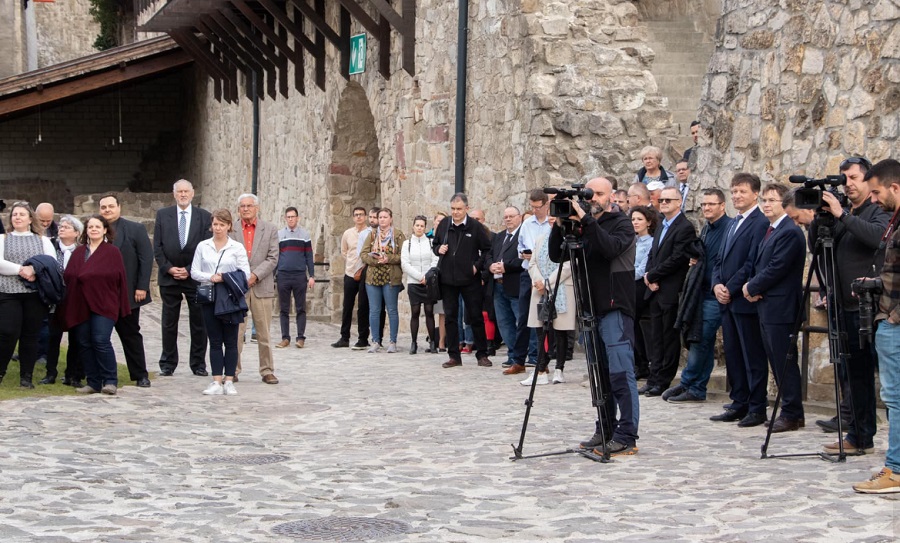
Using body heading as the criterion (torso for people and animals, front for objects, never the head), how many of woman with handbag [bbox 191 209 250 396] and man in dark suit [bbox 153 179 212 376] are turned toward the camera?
2

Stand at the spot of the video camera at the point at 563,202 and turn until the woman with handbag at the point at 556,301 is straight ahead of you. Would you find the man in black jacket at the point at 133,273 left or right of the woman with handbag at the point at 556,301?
left

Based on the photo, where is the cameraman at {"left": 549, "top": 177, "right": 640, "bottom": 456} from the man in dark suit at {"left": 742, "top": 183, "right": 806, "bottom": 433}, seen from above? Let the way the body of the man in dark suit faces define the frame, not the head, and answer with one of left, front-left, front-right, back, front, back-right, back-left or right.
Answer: front

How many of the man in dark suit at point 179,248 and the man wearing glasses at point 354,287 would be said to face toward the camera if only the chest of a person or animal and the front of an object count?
2

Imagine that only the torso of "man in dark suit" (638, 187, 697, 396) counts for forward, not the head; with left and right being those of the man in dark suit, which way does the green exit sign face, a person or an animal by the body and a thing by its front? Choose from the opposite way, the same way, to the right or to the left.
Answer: the same way

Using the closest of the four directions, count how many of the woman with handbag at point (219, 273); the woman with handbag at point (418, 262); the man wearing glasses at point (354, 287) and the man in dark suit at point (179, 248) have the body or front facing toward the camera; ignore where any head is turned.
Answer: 4

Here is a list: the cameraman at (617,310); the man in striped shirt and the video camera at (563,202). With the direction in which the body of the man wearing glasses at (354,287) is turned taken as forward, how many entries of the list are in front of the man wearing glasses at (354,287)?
2

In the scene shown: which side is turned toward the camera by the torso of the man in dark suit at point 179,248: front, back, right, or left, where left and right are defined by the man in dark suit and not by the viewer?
front

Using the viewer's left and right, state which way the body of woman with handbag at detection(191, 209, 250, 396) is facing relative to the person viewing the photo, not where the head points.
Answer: facing the viewer

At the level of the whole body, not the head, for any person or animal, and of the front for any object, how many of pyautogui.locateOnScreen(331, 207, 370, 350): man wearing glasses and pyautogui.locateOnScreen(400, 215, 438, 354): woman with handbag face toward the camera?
2

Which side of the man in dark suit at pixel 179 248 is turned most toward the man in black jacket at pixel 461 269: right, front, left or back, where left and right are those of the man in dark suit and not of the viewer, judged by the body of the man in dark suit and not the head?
left

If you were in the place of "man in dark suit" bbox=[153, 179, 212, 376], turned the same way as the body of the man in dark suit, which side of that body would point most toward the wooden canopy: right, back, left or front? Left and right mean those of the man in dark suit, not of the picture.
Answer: back

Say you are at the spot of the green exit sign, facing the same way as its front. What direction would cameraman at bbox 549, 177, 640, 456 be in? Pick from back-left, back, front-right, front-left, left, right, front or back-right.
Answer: front-left

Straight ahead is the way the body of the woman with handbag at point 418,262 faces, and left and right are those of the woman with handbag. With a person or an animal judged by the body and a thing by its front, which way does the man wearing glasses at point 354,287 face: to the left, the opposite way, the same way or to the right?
the same way

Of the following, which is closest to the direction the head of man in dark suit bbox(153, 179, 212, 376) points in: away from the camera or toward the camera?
toward the camera

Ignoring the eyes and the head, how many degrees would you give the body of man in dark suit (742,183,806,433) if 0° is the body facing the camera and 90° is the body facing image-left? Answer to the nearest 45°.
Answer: approximately 45°

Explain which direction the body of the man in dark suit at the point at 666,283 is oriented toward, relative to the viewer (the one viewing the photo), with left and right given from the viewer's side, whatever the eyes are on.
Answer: facing the viewer and to the left of the viewer

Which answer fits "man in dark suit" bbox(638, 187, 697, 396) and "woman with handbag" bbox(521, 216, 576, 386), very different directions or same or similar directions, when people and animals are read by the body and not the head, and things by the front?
same or similar directions
